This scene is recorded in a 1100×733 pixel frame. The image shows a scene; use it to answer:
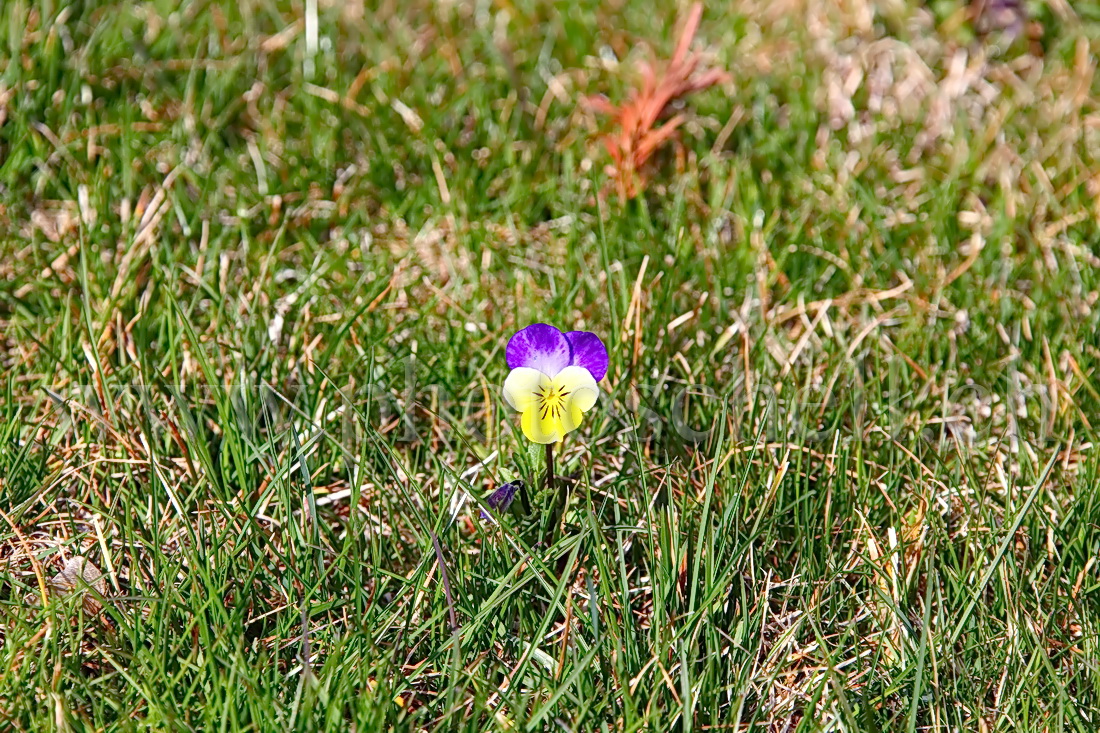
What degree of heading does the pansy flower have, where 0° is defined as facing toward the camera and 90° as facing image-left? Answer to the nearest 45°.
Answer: approximately 0°

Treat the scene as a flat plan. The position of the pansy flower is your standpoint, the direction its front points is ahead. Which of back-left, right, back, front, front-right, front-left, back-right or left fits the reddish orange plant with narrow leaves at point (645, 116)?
back
